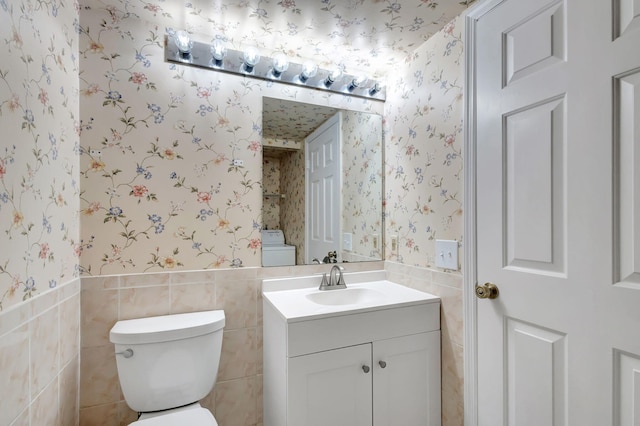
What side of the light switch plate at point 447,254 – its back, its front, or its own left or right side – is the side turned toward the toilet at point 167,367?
front

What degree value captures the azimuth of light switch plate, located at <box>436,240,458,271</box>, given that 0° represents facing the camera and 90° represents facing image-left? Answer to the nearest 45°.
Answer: approximately 45°

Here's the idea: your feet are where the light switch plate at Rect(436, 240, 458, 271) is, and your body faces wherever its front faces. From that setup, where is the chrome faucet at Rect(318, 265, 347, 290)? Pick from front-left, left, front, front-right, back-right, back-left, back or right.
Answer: front-right

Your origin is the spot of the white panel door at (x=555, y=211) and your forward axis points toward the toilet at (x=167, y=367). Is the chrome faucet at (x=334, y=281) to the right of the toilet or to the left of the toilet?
right
